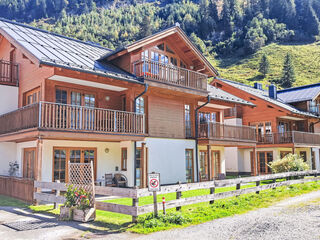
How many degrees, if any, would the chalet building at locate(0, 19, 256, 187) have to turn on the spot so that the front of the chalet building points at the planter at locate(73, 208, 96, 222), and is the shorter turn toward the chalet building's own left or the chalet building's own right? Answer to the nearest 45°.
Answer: approximately 45° to the chalet building's own right

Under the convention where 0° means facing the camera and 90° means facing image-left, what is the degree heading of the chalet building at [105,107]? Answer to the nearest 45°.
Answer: approximately 315°

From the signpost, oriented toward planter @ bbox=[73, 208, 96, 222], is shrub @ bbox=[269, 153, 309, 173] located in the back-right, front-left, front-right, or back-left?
back-right

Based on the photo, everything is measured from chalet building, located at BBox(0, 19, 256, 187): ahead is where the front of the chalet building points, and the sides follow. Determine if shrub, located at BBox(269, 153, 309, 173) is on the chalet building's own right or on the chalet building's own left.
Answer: on the chalet building's own left

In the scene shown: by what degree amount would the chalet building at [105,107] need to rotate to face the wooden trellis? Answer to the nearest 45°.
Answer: approximately 45° to its right

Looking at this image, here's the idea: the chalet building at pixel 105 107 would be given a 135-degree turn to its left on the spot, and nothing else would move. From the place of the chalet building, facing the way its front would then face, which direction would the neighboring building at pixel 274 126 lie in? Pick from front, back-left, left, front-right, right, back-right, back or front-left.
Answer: front-right
